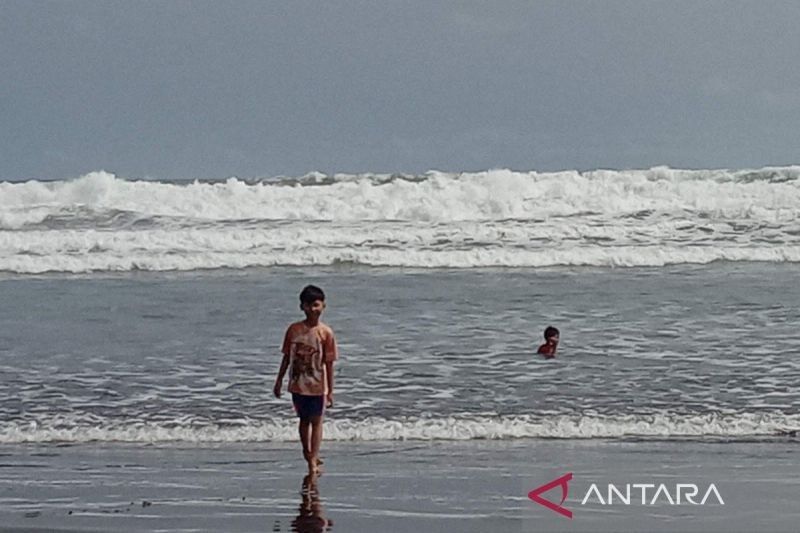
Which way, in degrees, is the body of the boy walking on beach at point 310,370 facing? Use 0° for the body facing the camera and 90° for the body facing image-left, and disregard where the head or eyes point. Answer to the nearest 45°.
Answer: approximately 0°

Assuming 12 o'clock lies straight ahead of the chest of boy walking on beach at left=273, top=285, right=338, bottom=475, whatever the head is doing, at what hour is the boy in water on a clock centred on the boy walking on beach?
The boy in water is roughly at 7 o'clock from the boy walking on beach.
